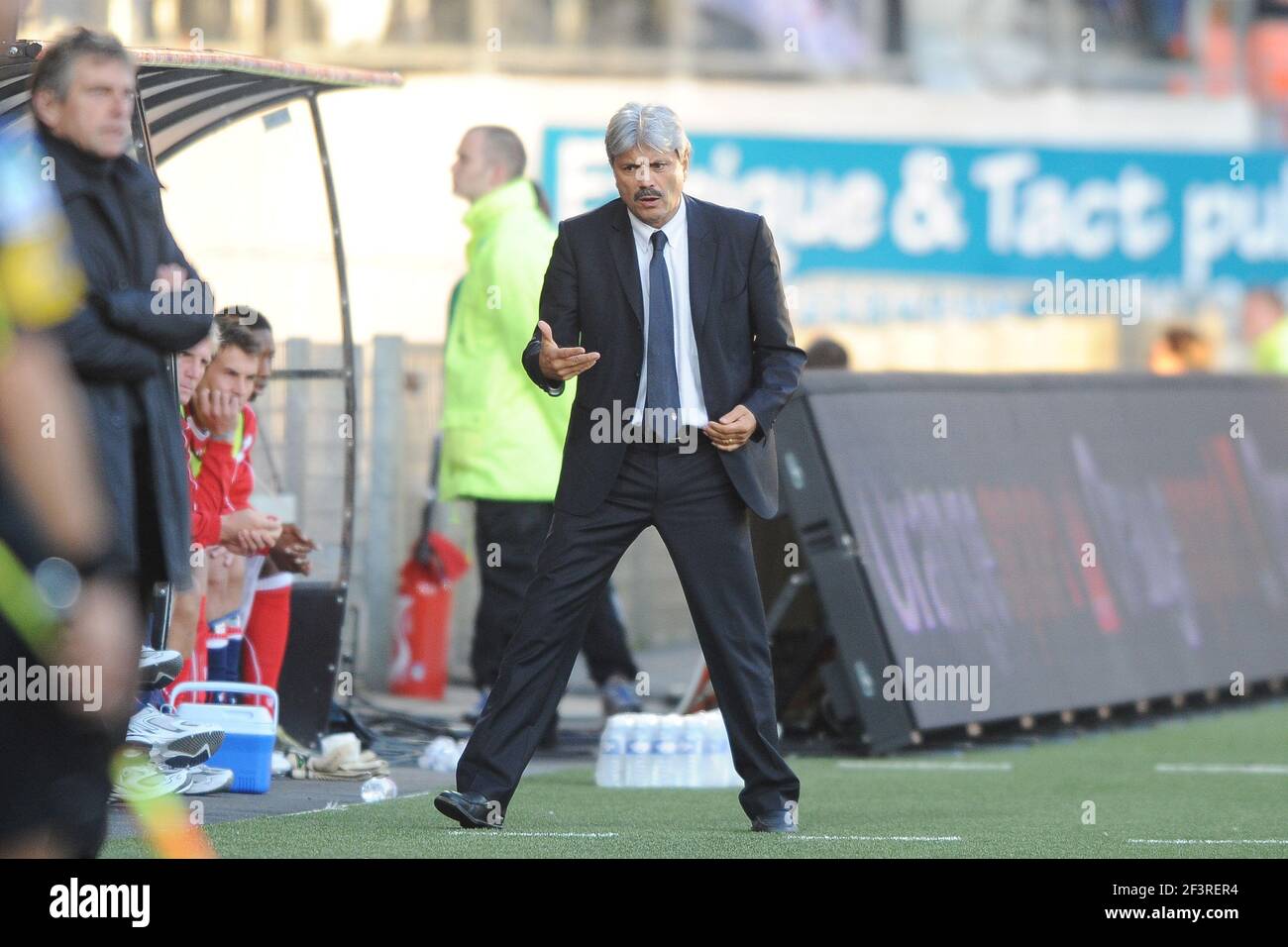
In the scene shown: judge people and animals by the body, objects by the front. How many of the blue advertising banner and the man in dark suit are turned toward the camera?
2

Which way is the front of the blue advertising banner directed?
toward the camera

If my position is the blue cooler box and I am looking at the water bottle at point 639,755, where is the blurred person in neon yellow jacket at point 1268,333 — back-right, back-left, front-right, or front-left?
front-left

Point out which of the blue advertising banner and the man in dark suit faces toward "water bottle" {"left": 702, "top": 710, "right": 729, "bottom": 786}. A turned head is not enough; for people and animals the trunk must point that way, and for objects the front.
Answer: the blue advertising banner

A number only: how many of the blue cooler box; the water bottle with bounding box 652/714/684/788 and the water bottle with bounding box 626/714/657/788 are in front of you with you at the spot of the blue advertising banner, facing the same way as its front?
3

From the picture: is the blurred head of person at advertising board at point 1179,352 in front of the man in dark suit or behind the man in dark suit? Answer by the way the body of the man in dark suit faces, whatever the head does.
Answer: behind

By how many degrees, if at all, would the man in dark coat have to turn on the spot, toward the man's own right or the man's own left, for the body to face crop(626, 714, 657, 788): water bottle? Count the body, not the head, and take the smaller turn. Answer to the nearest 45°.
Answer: approximately 90° to the man's own left

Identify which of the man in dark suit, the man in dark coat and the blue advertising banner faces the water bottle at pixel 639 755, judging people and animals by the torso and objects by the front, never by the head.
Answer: the blue advertising banner

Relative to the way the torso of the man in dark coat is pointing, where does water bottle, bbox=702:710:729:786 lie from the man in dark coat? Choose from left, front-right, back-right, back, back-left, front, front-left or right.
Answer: left
